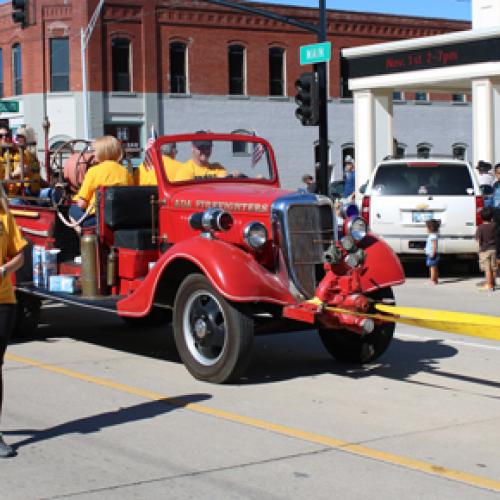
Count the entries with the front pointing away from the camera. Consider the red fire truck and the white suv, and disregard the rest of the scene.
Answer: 1

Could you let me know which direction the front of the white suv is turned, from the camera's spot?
facing away from the viewer

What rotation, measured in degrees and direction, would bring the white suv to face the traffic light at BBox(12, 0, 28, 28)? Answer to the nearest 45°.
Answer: approximately 45° to its left

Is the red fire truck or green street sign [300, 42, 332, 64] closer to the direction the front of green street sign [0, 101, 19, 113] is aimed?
the red fire truck

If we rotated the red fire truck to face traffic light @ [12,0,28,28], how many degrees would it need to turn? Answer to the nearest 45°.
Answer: approximately 135° to its left

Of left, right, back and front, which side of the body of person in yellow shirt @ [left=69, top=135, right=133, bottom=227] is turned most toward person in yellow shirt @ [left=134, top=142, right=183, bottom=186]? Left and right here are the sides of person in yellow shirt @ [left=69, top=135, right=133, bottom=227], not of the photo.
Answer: right

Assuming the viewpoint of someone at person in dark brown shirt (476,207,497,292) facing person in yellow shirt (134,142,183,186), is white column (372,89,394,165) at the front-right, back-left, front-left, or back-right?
back-right

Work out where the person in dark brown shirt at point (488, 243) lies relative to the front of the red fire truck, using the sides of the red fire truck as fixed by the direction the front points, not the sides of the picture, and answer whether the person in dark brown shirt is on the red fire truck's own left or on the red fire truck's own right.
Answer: on the red fire truck's own left
